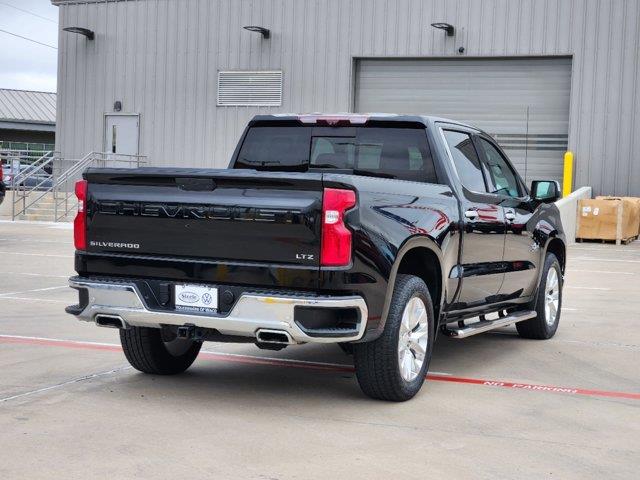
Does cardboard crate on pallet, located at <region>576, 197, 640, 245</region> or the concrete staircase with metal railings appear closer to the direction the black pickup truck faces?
the cardboard crate on pallet

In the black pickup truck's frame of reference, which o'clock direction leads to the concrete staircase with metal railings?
The concrete staircase with metal railings is roughly at 10 o'clock from the black pickup truck.

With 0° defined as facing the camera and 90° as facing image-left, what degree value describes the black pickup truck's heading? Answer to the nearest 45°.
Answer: approximately 225°

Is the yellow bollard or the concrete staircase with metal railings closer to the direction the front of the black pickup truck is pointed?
the yellow bollard

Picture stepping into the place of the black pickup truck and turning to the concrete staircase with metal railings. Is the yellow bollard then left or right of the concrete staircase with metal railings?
right
